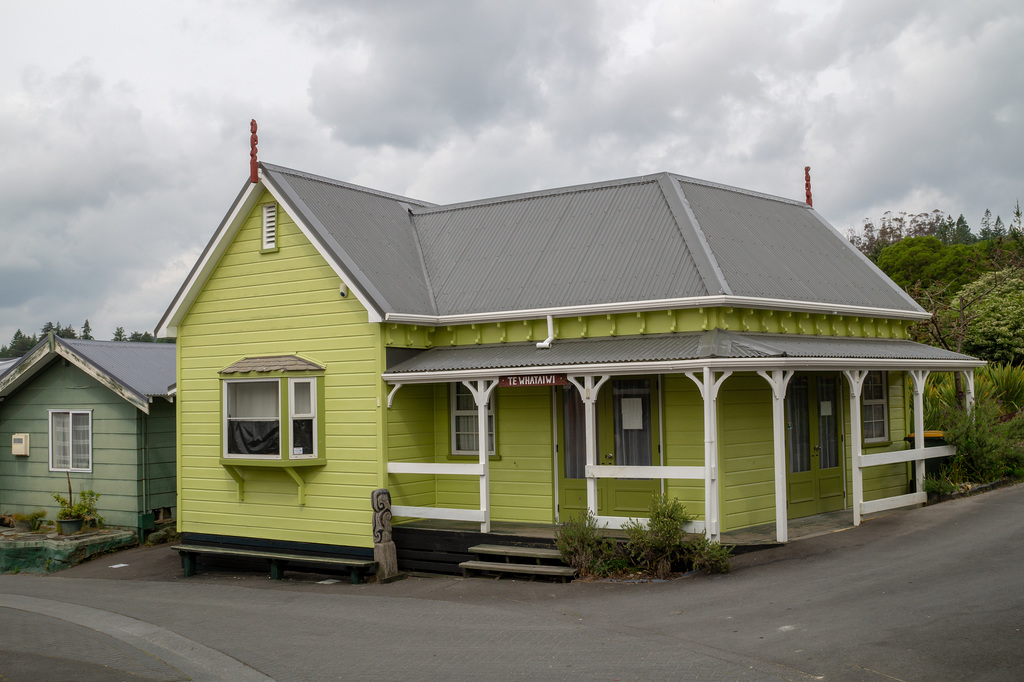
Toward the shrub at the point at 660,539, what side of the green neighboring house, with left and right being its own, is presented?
left

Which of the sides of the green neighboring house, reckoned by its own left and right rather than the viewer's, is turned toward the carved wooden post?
left

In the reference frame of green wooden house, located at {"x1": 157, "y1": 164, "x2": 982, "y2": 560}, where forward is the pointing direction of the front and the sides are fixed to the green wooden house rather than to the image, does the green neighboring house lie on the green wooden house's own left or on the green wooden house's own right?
on the green wooden house's own right

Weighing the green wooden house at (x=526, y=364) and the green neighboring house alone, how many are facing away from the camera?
0

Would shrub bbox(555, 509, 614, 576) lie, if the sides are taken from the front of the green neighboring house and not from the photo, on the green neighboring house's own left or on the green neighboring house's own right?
on the green neighboring house's own left

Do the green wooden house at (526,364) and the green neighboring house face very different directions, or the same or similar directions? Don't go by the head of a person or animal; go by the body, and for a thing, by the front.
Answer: same or similar directions

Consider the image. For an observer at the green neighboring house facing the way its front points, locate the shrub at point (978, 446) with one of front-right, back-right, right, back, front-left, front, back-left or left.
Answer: left

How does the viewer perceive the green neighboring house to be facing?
facing the viewer and to the left of the viewer

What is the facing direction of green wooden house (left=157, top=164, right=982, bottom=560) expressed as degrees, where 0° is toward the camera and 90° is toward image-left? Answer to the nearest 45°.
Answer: approximately 45°
